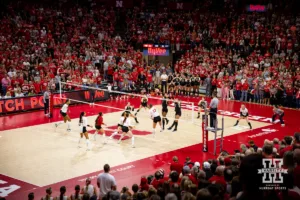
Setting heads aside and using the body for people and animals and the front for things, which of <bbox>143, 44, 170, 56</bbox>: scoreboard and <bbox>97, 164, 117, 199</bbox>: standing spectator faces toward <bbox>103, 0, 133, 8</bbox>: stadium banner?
the standing spectator

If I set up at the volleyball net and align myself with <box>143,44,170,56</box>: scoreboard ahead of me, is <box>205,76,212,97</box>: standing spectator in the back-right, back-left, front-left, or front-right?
front-right

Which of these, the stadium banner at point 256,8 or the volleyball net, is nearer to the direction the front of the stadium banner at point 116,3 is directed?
the volleyball net

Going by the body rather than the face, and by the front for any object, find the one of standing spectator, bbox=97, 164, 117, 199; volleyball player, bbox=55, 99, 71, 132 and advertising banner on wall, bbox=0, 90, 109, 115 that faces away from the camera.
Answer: the standing spectator

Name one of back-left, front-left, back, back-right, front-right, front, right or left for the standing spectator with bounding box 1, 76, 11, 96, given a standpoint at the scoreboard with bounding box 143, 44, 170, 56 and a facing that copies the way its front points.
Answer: front-right

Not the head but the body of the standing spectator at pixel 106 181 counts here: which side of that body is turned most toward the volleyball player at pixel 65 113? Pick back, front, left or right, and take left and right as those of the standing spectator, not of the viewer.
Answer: front

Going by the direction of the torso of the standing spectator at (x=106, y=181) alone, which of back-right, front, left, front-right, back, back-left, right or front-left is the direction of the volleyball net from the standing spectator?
front

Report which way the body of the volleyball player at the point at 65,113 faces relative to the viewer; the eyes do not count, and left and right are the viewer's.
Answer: facing to the right of the viewer

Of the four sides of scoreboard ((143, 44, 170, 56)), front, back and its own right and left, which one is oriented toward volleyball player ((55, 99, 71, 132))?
front

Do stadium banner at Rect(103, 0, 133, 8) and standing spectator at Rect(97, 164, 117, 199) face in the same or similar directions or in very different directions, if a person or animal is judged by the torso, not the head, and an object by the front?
very different directions

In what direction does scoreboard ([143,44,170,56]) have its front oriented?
toward the camera

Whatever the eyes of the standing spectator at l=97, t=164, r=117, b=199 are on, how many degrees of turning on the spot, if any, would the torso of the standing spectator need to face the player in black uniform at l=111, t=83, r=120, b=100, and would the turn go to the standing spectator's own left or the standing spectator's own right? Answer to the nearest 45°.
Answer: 0° — they already face them

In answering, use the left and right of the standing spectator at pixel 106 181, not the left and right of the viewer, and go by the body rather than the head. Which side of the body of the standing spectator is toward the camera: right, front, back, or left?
back

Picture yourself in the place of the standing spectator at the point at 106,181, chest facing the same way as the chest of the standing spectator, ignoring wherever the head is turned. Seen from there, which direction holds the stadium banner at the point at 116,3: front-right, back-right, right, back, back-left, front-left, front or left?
front

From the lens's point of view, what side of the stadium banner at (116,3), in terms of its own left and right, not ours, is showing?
front

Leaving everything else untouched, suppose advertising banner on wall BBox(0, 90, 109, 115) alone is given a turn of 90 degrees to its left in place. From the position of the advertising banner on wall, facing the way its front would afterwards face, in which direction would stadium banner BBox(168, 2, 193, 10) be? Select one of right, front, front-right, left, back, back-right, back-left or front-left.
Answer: front
